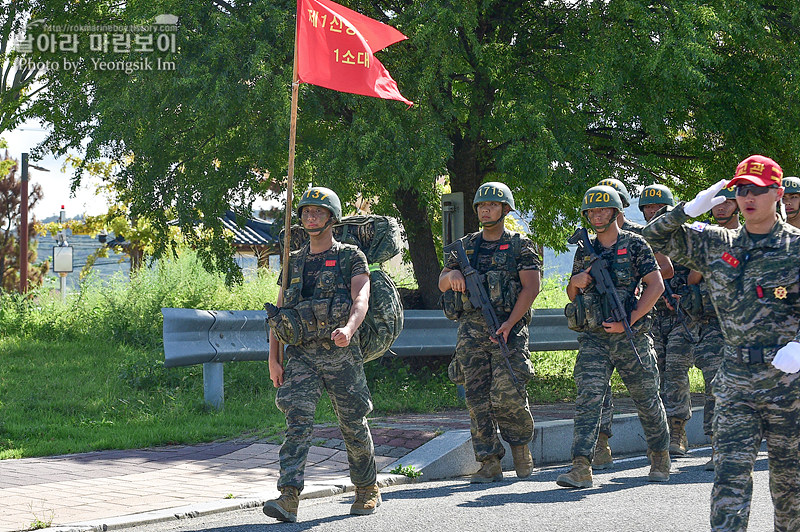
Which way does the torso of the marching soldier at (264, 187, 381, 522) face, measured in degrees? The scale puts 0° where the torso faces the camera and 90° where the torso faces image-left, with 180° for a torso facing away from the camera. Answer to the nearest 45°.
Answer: approximately 45°

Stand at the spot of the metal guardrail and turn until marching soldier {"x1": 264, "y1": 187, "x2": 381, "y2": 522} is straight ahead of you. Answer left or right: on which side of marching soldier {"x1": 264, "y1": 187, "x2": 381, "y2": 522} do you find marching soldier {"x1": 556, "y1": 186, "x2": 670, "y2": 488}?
left

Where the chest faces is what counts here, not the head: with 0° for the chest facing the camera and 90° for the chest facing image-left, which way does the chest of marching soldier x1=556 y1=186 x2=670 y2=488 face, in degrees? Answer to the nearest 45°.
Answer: approximately 45°

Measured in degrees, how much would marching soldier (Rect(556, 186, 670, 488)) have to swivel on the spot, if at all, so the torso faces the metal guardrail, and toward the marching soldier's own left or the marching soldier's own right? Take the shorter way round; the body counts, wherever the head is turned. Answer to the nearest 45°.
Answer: approximately 90° to the marching soldier's own right

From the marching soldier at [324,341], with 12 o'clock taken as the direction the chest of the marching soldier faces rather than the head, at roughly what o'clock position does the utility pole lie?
The utility pole is roughly at 4 o'clock from the marching soldier.

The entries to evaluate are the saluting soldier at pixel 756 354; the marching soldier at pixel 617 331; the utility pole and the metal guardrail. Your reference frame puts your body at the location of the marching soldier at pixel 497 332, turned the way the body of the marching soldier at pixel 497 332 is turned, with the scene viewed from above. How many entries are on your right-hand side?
2

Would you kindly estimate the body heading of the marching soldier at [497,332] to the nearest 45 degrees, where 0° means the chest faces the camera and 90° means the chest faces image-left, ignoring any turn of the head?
approximately 45°
